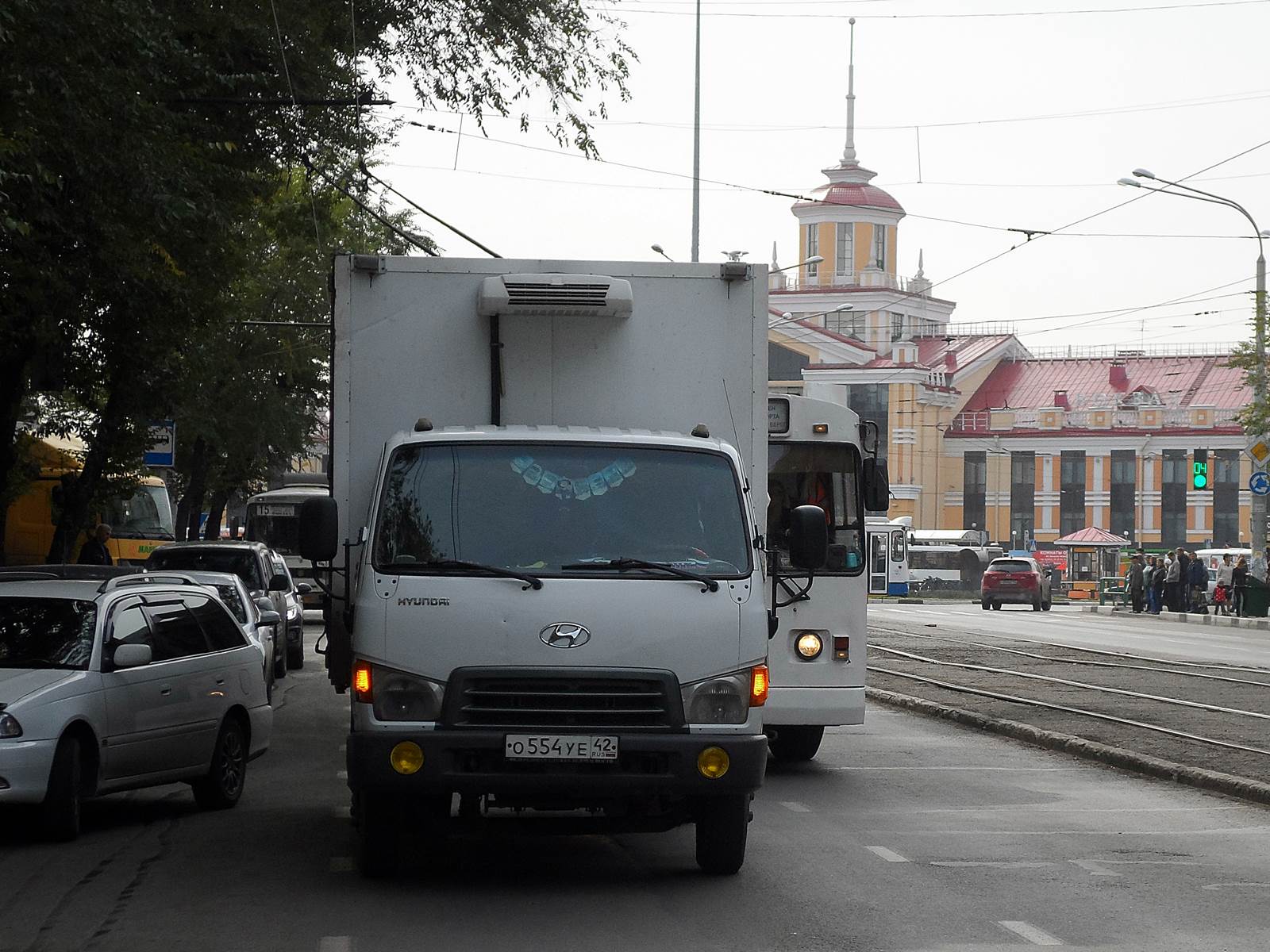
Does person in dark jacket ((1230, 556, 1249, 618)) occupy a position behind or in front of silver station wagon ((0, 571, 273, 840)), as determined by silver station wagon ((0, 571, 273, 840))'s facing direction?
behind

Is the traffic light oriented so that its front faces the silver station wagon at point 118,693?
yes

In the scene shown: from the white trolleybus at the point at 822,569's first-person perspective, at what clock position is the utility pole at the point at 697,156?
The utility pole is roughly at 6 o'clock from the white trolleybus.

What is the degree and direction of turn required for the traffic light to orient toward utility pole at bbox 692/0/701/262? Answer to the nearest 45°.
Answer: approximately 45° to its right

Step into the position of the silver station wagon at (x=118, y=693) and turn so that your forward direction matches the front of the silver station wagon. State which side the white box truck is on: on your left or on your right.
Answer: on your left

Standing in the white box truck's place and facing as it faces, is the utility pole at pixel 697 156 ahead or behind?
behind

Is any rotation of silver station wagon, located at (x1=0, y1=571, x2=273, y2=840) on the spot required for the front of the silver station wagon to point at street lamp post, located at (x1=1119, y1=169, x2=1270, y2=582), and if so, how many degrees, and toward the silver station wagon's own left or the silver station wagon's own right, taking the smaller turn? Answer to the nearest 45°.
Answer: approximately 180°

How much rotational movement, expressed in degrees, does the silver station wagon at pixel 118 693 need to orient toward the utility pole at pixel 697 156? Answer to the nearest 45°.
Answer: approximately 180°

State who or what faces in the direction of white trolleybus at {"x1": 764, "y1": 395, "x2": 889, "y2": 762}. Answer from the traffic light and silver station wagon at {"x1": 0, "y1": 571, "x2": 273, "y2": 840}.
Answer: the traffic light

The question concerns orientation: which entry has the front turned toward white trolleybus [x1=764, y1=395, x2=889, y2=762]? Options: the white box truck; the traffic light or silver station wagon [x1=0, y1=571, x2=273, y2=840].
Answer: the traffic light

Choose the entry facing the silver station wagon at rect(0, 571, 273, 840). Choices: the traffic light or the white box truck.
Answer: the traffic light

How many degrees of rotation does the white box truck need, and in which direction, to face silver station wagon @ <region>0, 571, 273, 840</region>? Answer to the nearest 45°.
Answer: approximately 135° to its right
